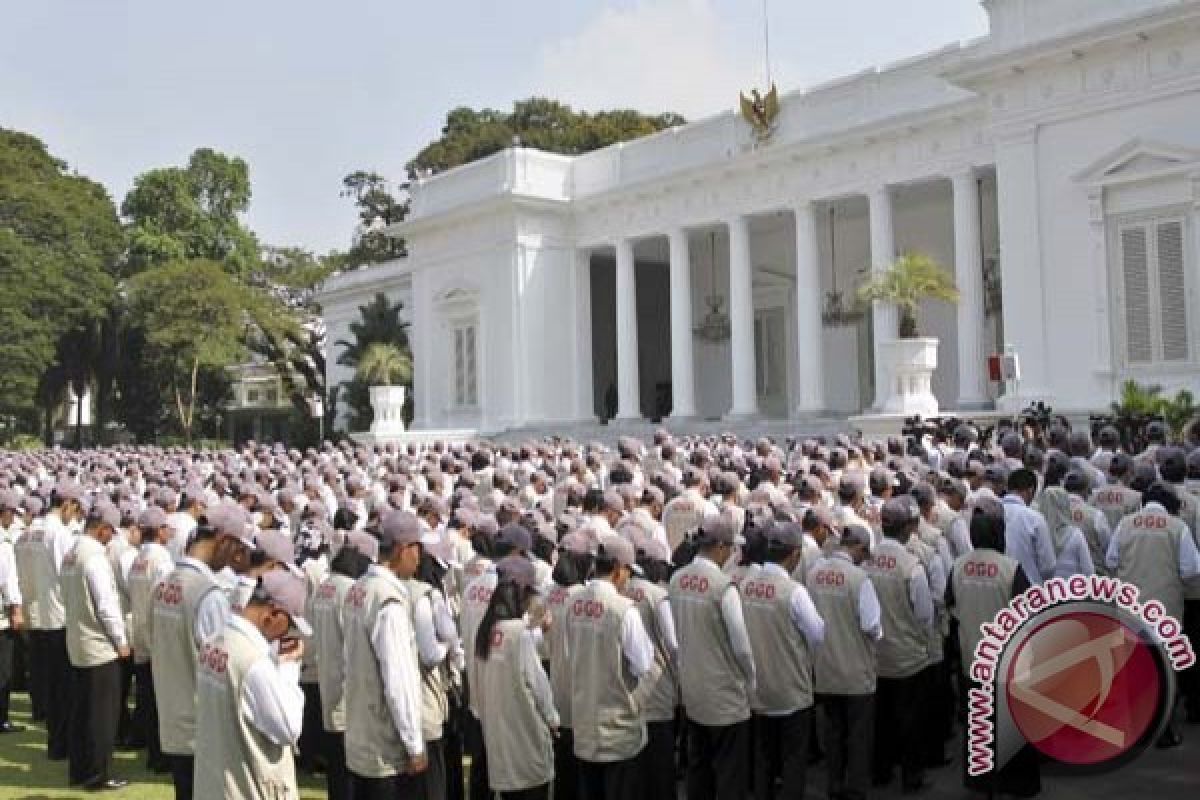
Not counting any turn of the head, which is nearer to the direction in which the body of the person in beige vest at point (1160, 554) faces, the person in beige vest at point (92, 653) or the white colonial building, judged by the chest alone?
the white colonial building

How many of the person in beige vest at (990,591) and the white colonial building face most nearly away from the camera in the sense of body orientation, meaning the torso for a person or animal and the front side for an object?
1

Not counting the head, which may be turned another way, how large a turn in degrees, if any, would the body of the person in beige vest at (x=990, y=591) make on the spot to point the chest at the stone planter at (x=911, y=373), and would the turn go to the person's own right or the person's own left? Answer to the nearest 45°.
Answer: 0° — they already face it

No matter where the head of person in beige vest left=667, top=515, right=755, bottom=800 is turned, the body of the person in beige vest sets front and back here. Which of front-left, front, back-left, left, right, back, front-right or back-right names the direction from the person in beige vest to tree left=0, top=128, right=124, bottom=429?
left

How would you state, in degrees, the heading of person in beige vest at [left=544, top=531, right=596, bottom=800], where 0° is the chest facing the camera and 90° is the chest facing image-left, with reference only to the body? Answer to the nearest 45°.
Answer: approximately 225°

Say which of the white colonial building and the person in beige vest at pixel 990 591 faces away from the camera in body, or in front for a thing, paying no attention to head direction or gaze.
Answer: the person in beige vest

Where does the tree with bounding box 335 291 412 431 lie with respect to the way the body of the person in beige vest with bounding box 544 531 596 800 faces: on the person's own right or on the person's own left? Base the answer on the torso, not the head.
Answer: on the person's own left

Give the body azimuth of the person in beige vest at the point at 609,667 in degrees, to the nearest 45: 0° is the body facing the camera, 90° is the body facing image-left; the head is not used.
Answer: approximately 225°

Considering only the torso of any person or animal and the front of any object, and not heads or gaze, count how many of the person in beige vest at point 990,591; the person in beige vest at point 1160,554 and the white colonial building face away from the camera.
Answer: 2

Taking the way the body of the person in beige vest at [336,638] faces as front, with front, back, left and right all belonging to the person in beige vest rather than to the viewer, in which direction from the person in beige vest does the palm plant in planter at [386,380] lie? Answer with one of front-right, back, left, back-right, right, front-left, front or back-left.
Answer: front-left

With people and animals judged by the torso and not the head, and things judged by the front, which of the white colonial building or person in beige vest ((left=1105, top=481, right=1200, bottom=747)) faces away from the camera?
the person in beige vest

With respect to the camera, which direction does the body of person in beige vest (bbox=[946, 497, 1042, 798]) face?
away from the camera

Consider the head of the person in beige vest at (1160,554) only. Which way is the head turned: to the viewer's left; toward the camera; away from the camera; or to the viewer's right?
away from the camera
